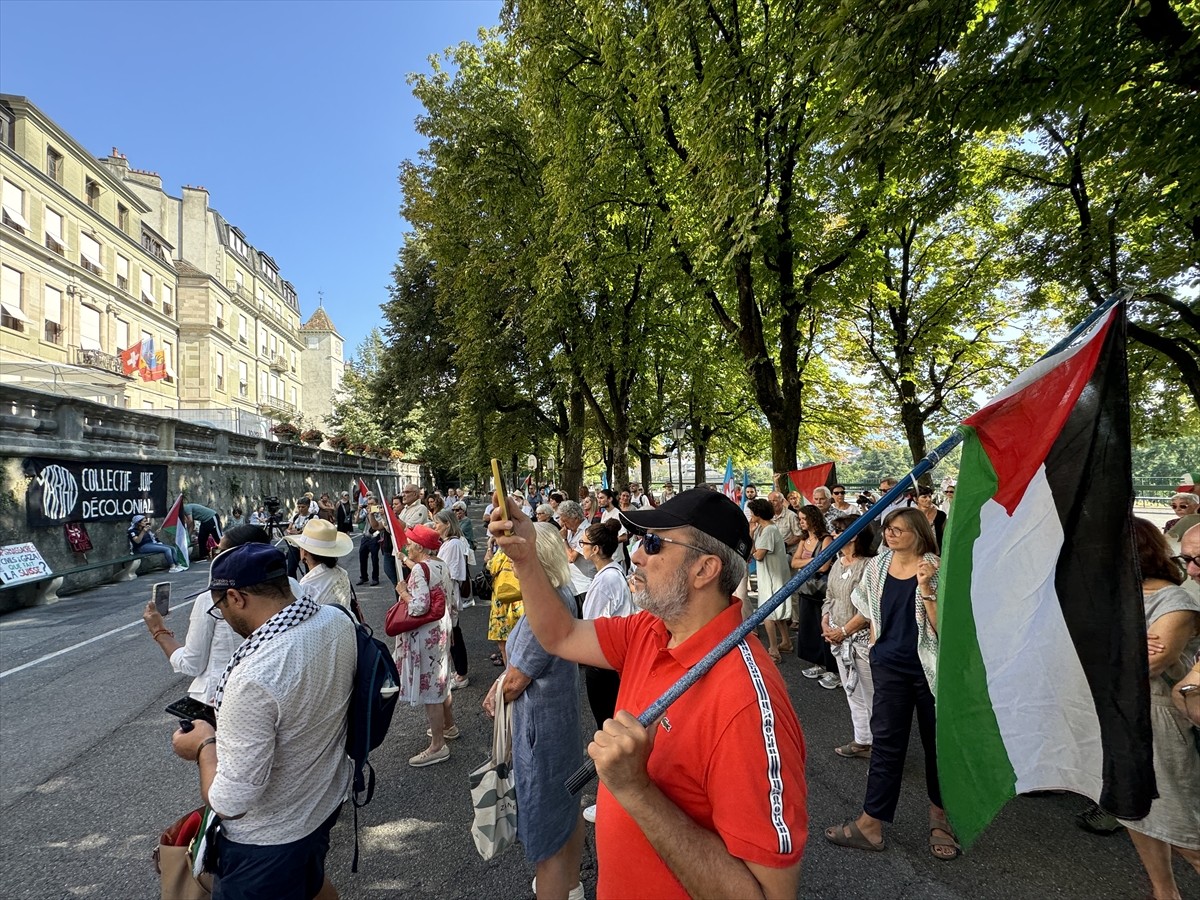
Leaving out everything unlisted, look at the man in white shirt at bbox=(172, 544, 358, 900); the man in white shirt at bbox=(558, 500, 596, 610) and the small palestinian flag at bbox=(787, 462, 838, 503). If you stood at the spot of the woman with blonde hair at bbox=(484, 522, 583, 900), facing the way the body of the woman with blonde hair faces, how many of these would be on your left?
1

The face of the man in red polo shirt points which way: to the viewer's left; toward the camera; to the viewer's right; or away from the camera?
to the viewer's left

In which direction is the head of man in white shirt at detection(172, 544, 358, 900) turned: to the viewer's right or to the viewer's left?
to the viewer's left

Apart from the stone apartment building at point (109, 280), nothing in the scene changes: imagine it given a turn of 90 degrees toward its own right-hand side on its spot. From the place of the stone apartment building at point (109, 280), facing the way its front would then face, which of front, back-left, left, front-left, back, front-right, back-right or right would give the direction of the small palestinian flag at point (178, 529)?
front-left

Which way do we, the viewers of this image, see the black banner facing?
facing the viewer and to the right of the viewer

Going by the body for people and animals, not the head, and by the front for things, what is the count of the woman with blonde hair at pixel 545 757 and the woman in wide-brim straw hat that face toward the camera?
0

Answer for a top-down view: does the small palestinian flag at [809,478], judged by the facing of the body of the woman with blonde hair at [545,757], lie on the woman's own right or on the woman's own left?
on the woman's own right

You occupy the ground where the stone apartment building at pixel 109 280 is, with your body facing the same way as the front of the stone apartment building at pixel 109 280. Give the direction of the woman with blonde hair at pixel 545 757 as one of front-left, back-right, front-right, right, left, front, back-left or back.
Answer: front-right

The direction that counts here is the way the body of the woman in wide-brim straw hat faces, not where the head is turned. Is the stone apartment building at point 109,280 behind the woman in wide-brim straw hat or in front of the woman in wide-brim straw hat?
in front

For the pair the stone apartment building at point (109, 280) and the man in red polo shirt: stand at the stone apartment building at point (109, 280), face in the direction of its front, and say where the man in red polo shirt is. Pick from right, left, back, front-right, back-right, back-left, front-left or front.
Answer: front-right

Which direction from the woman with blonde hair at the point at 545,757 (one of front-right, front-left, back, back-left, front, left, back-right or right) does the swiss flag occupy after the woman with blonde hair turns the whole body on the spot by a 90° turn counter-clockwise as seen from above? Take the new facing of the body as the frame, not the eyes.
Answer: right

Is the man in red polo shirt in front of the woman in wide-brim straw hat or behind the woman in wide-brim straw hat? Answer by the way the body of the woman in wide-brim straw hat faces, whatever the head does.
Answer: behind

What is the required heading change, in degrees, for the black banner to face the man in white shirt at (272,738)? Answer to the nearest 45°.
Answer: approximately 45° to its right

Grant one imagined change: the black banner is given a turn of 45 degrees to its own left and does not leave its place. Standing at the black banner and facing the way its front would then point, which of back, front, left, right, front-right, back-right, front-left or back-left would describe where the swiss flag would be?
left

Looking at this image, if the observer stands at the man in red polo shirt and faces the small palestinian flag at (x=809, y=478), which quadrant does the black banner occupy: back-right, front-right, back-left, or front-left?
front-left
